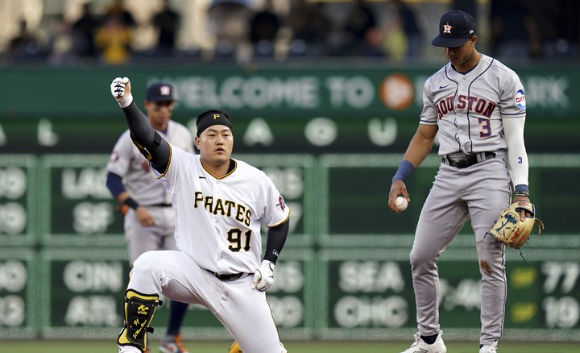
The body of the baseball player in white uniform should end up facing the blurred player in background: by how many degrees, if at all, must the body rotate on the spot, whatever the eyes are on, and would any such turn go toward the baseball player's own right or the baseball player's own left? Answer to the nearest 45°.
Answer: approximately 180°

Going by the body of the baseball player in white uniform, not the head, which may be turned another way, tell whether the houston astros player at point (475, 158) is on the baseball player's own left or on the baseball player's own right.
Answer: on the baseball player's own left

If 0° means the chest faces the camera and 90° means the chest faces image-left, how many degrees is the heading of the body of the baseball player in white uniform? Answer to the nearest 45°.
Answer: approximately 0°

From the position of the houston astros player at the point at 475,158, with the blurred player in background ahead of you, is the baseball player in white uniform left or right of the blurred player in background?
left

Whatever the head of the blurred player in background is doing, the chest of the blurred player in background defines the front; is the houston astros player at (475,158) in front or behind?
in front

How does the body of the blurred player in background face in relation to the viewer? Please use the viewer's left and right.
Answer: facing the viewer and to the right of the viewer

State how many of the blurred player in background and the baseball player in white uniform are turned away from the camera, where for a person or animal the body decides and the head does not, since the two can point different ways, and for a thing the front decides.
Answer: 0

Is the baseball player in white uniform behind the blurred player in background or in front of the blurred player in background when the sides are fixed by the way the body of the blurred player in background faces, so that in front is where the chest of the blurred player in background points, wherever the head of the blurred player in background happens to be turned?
in front
